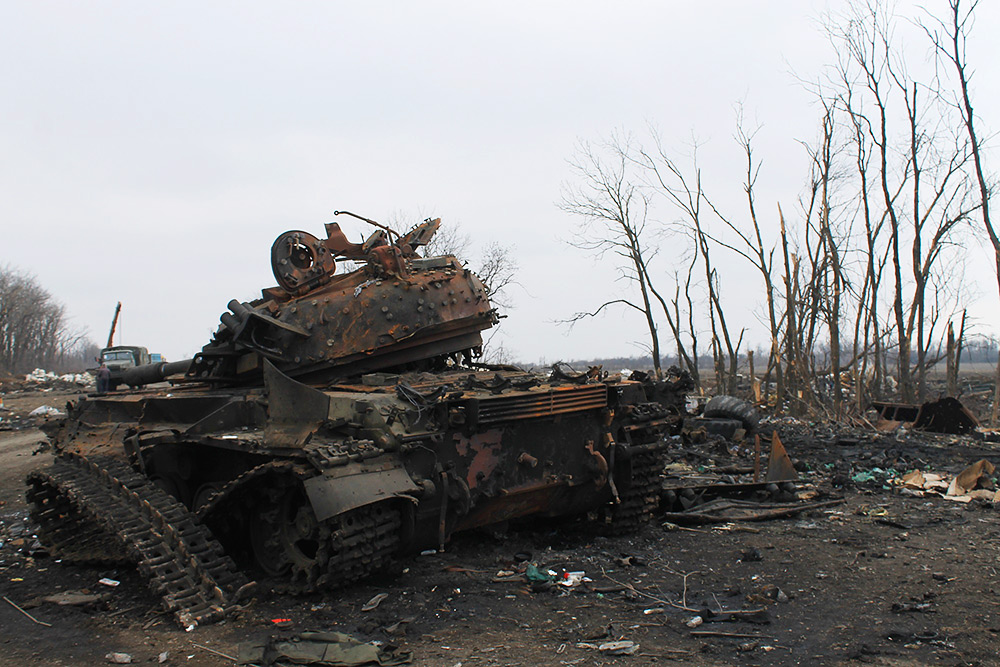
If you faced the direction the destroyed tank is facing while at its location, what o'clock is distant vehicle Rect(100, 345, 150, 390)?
The distant vehicle is roughly at 1 o'clock from the destroyed tank.
